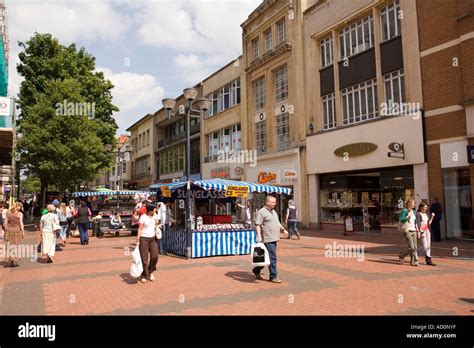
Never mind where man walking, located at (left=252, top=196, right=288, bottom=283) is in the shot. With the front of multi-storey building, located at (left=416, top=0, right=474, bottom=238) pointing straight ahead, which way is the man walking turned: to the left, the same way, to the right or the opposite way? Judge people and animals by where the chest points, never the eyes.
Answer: to the left

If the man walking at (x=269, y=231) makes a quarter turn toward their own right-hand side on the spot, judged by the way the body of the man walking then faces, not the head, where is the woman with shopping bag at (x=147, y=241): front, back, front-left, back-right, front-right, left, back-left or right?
front-right

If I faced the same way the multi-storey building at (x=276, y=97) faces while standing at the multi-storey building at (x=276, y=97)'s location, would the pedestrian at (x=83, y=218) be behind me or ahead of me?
ahead

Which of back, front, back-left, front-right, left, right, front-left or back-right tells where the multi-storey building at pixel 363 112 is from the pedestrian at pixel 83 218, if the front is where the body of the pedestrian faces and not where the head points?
right

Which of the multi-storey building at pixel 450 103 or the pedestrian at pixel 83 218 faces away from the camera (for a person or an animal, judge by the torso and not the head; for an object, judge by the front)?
the pedestrian

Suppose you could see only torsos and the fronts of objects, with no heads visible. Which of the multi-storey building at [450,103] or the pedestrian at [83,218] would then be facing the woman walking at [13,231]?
the multi-storey building

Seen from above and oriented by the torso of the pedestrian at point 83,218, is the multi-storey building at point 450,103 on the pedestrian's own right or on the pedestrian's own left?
on the pedestrian's own right

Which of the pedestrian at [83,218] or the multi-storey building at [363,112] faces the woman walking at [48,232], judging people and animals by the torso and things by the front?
the multi-storey building
